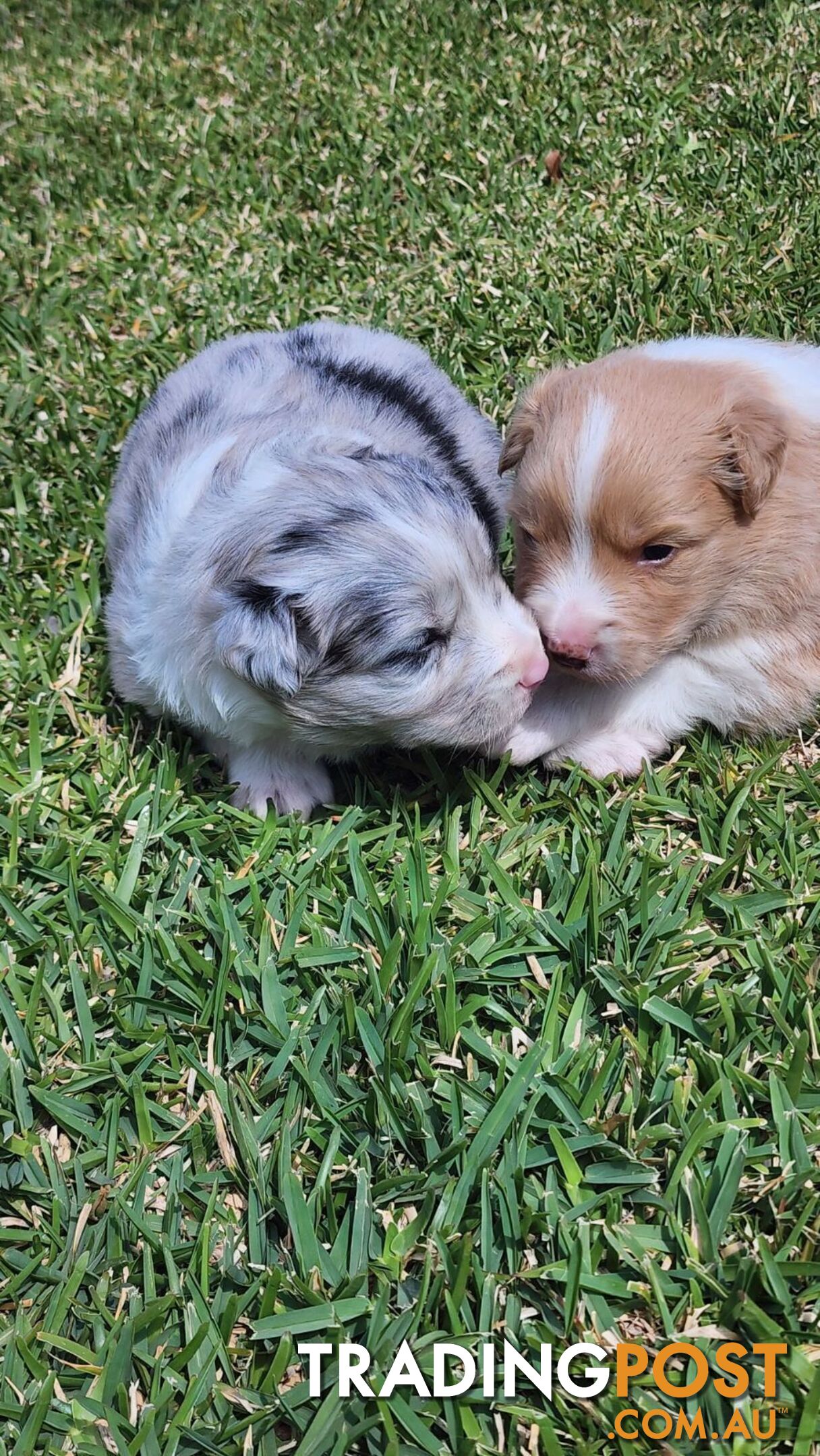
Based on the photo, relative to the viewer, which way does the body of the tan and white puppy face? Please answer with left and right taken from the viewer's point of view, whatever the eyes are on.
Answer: facing the viewer and to the left of the viewer
